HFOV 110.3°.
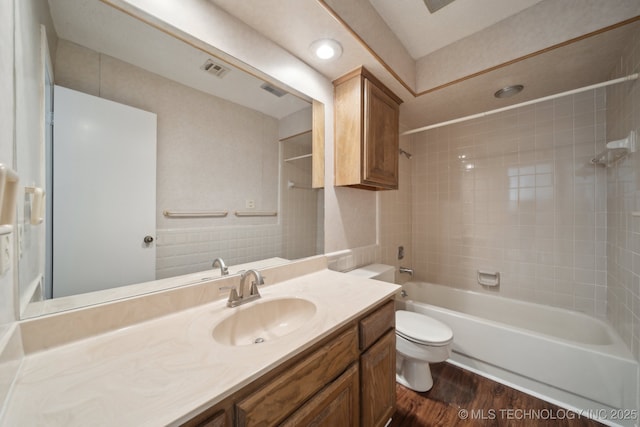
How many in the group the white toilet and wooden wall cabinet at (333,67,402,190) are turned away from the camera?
0

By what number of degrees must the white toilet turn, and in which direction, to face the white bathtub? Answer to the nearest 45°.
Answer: approximately 45° to its left

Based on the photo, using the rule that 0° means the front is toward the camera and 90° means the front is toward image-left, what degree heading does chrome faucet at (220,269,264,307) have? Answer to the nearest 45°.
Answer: approximately 315°

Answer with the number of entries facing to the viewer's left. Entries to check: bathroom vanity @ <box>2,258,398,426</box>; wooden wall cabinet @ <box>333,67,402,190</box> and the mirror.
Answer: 0

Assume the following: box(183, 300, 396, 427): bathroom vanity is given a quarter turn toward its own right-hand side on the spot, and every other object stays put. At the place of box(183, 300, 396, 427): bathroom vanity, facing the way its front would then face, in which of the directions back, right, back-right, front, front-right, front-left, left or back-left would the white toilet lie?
back

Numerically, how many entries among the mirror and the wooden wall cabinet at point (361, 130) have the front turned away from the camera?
0

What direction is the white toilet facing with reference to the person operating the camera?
facing the viewer and to the right of the viewer

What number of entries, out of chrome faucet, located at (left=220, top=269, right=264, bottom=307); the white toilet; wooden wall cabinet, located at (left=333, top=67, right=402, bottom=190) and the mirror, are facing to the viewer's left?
0

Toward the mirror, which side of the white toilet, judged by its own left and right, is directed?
right

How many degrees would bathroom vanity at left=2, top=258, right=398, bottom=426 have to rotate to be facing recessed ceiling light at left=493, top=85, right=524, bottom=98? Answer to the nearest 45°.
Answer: approximately 45° to its left

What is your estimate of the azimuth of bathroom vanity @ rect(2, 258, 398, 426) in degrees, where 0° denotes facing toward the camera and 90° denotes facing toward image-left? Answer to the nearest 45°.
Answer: approximately 315°

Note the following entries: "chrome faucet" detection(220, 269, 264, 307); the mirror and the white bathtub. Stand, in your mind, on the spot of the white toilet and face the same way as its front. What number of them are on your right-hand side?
2

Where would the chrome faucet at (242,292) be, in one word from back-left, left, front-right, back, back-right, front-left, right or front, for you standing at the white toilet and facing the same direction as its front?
right

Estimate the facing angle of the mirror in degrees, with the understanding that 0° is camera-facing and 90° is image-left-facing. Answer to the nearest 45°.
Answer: approximately 315°

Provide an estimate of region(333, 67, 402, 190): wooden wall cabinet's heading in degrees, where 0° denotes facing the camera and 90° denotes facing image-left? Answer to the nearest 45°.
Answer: approximately 315°
